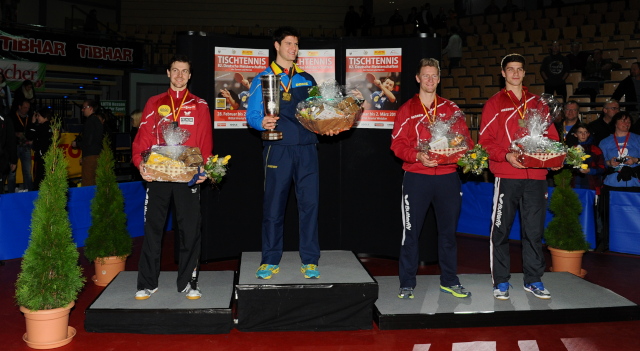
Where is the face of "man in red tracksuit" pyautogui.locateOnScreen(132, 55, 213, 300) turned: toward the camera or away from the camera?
toward the camera

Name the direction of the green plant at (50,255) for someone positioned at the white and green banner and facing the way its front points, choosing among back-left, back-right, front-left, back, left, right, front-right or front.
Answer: front

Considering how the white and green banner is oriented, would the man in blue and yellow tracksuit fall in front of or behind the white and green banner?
in front

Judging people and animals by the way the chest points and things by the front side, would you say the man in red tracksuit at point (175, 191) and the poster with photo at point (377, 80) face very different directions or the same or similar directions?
same or similar directions

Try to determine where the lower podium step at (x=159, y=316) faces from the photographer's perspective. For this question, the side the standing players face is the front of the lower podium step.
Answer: facing the viewer

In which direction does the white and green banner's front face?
toward the camera

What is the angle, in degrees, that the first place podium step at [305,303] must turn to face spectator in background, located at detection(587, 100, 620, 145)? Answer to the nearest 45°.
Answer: approximately 135° to its left

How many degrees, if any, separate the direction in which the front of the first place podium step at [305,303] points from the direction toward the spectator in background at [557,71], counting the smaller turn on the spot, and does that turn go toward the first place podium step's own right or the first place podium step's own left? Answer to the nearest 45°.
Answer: approximately 135° to the first place podium step's own left

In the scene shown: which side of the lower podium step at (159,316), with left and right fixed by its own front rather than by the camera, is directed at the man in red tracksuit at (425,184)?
left

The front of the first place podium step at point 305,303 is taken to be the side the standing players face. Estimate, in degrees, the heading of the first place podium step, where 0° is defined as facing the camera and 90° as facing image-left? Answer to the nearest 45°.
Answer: approximately 0°

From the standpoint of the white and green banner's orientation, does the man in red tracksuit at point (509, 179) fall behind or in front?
in front

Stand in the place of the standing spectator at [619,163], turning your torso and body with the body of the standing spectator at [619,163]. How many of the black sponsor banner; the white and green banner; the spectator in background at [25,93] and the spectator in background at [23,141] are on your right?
4

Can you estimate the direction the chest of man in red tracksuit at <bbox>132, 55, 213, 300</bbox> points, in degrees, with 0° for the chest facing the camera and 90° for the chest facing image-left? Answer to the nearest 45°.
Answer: approximately 0°

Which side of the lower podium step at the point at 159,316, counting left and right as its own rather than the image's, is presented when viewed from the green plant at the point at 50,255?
right

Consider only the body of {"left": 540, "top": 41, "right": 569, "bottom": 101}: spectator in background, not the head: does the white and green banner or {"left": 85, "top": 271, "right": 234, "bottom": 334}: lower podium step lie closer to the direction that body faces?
the lower podium step

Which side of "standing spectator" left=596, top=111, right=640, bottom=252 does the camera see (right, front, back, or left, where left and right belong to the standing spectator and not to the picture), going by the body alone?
front

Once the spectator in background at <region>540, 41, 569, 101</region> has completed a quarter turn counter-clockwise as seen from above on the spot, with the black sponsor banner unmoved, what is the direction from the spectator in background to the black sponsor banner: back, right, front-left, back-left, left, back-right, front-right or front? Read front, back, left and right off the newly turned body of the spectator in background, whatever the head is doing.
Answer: back
